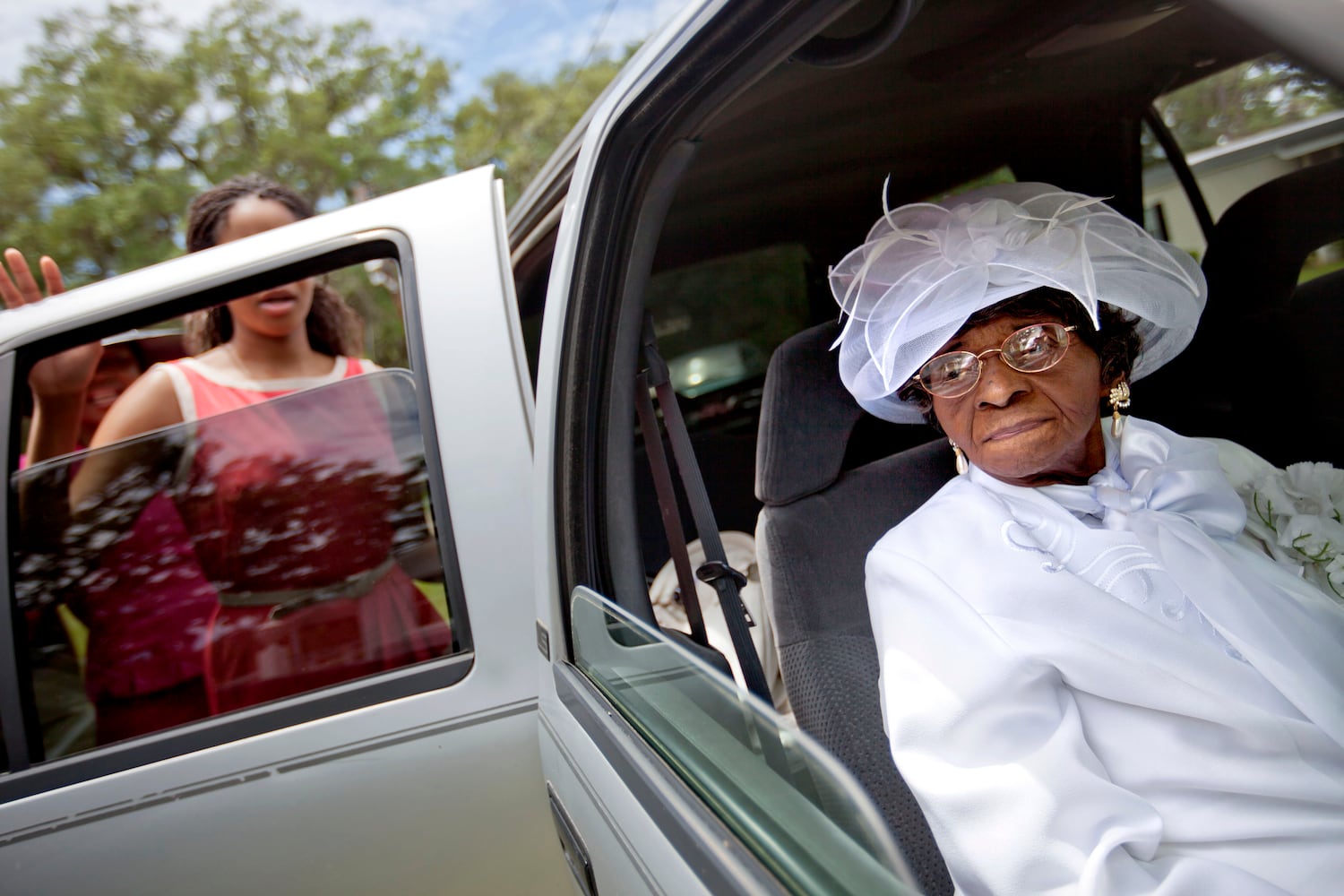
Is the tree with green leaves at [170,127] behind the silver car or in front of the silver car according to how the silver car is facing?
behind

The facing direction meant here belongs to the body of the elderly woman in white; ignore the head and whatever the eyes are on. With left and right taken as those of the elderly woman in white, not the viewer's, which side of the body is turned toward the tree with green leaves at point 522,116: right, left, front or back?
back

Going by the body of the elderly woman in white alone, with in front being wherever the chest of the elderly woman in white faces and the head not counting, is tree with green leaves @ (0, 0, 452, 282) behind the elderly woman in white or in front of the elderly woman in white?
behind

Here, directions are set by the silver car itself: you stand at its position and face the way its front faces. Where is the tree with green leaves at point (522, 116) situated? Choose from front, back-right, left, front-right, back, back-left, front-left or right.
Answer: back-left
